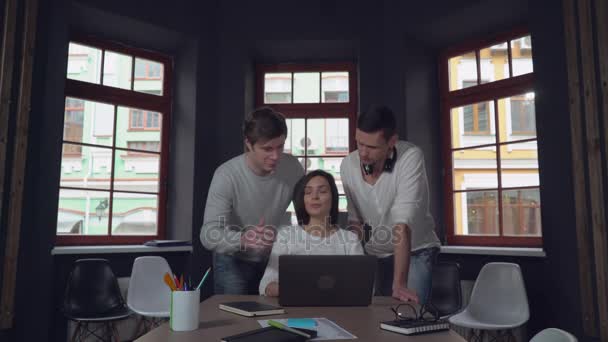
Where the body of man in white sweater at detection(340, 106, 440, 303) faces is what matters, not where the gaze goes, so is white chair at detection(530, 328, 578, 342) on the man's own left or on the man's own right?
on the man's own left

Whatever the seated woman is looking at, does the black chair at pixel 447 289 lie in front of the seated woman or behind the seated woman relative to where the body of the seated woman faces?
behind

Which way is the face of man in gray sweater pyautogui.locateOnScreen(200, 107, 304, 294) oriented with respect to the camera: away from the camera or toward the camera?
toward the camera

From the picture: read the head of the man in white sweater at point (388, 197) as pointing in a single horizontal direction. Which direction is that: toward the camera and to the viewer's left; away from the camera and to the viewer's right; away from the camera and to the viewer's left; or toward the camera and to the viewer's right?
toward the camera and to the viewer's left

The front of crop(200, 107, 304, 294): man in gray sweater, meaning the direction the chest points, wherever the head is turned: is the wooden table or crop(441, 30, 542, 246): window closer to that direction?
the wooden table

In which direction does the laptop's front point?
away from the camera

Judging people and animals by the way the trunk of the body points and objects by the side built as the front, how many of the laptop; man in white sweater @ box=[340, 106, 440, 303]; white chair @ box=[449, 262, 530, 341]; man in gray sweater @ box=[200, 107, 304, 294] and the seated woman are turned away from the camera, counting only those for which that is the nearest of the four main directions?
1

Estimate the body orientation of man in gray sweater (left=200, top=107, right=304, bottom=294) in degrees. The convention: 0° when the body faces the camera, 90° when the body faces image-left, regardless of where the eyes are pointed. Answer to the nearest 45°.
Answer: approximately 315°

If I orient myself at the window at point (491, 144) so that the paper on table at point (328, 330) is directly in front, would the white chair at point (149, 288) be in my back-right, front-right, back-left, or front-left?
front-right

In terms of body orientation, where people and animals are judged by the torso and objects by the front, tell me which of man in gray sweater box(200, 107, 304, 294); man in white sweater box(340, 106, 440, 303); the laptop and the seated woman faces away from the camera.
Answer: the laptop

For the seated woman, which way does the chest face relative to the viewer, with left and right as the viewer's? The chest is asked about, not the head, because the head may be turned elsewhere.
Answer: facing the viewer

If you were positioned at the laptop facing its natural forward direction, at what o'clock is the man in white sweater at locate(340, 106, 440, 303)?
The man in white sweater is roughly at 1 o'clock from the laptop.

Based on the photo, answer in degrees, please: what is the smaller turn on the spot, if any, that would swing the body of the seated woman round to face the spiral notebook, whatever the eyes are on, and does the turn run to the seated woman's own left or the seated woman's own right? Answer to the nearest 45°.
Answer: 0° — they already face it
